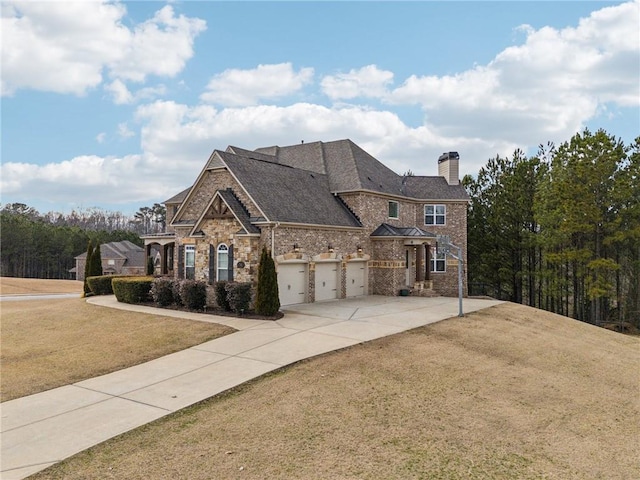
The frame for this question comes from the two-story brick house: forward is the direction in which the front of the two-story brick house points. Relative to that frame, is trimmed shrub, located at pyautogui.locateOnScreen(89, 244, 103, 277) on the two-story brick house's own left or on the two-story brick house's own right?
on the two-story brick house's own right

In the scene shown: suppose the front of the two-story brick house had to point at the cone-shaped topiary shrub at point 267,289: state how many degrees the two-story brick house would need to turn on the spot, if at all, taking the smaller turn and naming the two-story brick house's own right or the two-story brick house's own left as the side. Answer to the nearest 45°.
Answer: approximately 45° to the two-story brick house's own left

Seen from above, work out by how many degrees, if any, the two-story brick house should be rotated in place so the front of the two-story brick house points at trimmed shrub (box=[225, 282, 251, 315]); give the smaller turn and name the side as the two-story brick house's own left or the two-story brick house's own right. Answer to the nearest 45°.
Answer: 0° — it already faces it

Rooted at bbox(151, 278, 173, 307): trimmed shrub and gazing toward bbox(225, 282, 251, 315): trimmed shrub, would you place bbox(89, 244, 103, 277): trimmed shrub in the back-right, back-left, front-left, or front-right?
back-left

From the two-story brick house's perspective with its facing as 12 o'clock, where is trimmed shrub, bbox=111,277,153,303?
The trimmed shrub is roughly at 1 o'clock from the two-story brick house.

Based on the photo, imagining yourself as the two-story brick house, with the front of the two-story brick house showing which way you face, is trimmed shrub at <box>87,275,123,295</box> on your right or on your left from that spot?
on your right

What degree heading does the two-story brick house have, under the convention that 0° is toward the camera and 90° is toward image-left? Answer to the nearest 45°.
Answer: approximately 45°

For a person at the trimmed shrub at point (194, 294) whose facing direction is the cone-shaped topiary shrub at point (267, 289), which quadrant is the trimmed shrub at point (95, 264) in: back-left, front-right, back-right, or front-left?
back-left
